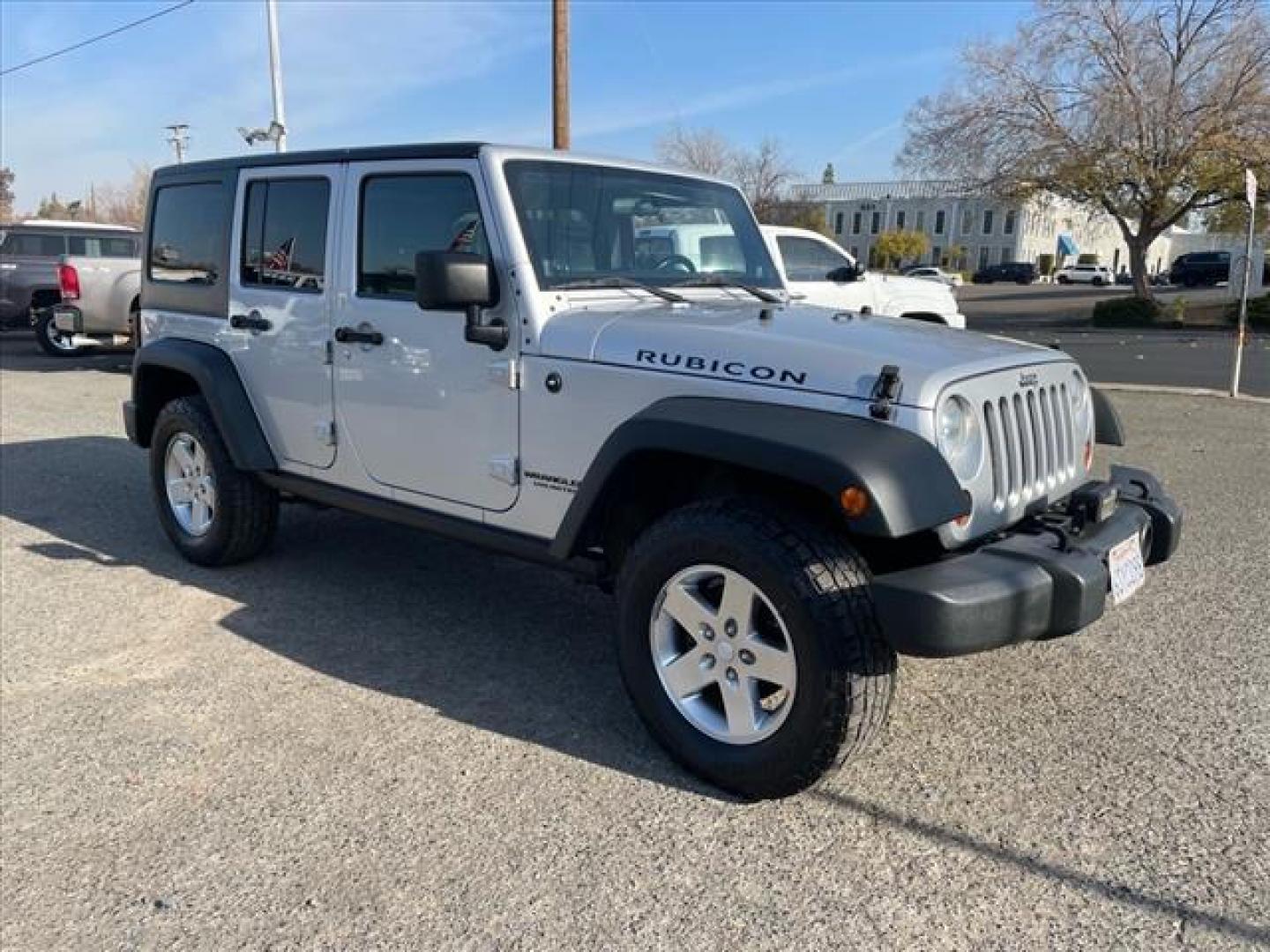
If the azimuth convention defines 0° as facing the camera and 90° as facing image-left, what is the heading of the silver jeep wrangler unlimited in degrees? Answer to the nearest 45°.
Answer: approximately 315°

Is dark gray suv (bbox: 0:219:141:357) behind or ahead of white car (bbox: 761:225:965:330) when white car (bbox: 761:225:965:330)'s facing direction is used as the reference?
behind

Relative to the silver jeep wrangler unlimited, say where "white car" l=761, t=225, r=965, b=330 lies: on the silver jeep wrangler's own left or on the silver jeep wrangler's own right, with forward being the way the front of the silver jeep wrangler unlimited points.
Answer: on the silver jeep wrangler's own left

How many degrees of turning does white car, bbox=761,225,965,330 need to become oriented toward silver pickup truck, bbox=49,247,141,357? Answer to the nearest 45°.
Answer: approximately 180°

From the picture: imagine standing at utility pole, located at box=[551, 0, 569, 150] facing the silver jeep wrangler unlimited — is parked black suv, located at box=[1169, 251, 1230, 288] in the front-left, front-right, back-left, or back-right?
back-left

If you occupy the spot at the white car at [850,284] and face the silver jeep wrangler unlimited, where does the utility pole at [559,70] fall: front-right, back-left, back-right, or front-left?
back-right

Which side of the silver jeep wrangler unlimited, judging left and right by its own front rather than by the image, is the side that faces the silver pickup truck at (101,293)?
back

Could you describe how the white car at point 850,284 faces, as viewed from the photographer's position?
facing to the right of the viewer
